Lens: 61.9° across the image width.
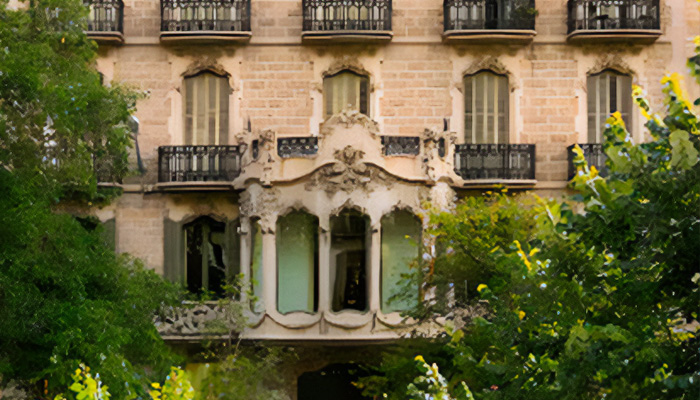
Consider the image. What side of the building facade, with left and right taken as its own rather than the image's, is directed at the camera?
front

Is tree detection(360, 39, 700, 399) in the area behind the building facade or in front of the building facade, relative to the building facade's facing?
in front
